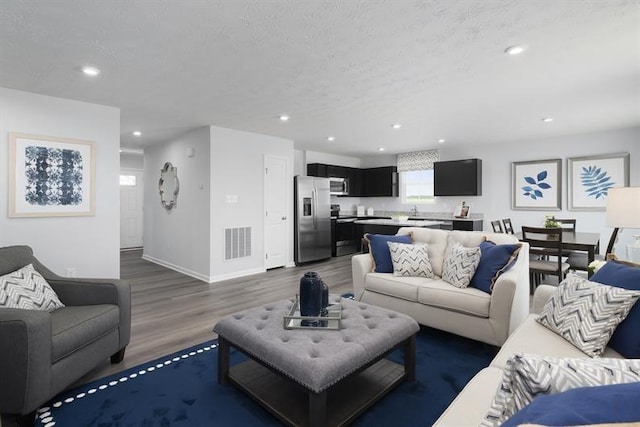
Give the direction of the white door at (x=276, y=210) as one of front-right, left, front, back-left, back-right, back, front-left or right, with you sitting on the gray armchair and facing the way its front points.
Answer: left

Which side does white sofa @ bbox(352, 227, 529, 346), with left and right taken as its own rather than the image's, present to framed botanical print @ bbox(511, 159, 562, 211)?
back

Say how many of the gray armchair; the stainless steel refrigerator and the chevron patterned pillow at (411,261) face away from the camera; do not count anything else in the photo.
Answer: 0

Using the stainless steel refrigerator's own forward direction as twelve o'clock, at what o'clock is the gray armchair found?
The gray armchair is roughly at 2 o'clock from the stainless steel refrigerator.

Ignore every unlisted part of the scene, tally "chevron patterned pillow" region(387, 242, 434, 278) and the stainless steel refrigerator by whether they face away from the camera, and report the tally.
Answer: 0

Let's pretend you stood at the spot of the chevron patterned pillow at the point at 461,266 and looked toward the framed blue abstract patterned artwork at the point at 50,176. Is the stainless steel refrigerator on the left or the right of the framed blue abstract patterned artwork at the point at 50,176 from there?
right

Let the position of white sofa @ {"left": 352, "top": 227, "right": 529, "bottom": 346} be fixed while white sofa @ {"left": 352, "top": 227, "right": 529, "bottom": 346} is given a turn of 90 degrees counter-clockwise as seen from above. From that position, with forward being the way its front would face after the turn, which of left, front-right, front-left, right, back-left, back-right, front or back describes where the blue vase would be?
right

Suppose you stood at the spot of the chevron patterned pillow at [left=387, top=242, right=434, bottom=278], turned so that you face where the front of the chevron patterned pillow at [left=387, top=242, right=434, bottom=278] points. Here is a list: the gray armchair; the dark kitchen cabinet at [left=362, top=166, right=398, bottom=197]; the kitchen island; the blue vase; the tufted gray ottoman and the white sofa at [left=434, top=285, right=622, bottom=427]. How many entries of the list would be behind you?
2

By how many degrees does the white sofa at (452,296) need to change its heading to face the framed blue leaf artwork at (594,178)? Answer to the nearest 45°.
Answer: approximately 180°

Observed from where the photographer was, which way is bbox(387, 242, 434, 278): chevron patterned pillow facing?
facing the viewer

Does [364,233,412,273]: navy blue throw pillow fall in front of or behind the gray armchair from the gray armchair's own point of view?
in front

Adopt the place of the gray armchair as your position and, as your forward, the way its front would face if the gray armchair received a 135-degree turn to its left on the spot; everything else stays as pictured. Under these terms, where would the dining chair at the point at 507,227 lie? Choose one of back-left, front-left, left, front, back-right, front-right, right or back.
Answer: right

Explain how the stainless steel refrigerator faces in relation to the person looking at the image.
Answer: facing the viewer and to the right of the viewer

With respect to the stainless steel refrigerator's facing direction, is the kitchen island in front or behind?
in front

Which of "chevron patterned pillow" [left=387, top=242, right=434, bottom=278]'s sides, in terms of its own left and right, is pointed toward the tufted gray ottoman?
front

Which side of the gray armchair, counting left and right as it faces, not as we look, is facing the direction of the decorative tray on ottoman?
front

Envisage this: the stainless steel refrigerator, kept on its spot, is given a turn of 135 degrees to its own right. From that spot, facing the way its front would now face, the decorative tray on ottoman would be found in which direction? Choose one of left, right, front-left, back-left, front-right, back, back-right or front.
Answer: left

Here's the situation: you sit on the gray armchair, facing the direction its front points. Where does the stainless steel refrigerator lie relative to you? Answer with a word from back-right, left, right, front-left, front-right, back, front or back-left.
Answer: left

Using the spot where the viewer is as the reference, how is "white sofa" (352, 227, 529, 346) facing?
facing the viewer and to the left of the viewer

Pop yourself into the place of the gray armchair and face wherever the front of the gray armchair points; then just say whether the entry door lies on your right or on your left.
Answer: on your left

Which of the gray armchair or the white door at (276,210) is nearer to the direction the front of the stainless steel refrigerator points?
the gray armchair
